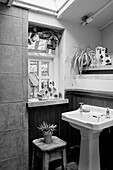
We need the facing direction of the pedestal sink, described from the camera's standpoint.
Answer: facing the viewer and to the left of the viewer

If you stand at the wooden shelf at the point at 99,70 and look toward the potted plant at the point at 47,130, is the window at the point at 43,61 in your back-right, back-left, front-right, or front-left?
front-right
